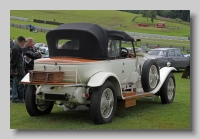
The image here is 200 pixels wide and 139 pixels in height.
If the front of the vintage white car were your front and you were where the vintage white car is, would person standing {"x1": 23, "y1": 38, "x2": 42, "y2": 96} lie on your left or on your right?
on your left

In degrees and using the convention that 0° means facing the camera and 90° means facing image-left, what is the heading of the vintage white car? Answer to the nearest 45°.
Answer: approximately 225°

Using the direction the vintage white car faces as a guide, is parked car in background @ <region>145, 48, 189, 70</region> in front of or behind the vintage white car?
in front

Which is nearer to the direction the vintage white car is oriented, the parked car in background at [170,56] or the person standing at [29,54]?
the parked car in background

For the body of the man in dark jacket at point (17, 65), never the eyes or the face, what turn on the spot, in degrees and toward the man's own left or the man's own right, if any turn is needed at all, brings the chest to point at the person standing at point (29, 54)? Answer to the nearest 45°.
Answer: approximately 45° to the man's own left

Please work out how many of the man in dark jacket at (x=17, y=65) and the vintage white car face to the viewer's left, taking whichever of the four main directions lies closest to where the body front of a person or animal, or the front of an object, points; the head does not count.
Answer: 0

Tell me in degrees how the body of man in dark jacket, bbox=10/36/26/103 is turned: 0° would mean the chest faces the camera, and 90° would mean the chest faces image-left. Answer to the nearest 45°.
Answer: approximately 270°

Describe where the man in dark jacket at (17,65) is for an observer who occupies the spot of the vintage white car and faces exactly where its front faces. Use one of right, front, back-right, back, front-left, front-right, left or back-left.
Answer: left

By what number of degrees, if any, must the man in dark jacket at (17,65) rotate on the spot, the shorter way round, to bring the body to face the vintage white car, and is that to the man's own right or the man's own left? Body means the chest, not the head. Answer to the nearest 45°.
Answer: approximately 45° to the man's own right

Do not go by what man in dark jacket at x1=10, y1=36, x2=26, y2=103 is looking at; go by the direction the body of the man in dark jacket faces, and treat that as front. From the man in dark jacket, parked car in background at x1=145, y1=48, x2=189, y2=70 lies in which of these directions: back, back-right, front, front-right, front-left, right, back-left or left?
front-left
